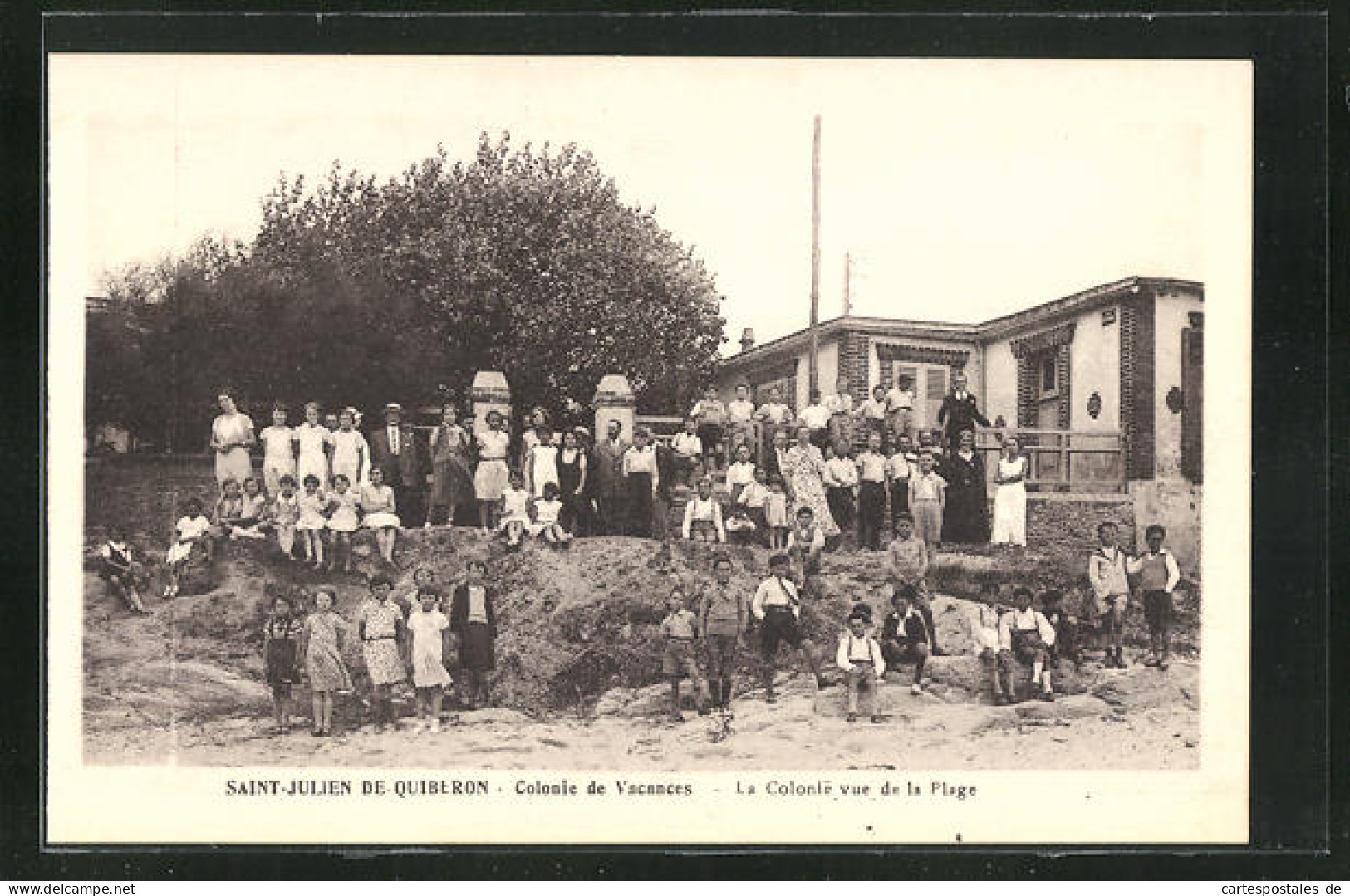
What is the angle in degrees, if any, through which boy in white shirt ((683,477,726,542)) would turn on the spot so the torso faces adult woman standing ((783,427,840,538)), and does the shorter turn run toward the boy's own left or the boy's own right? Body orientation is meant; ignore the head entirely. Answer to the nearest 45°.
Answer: approximately 90° to the boy's own left

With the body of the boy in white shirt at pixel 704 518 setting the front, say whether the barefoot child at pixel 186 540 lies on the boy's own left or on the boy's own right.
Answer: on the boy's own right

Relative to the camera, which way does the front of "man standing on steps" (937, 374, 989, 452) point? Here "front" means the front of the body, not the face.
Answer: toward the camera

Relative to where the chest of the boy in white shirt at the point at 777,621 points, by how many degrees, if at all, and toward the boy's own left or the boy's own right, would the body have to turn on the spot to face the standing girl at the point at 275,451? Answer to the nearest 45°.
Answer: approximately 90° to the boy's own right

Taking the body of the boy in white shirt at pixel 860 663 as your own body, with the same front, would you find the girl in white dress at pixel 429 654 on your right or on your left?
on your right

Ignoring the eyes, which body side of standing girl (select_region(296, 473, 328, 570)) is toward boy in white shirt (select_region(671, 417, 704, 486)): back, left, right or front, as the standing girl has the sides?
left

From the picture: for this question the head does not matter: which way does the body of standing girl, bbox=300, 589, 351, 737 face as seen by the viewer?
toward the camera
